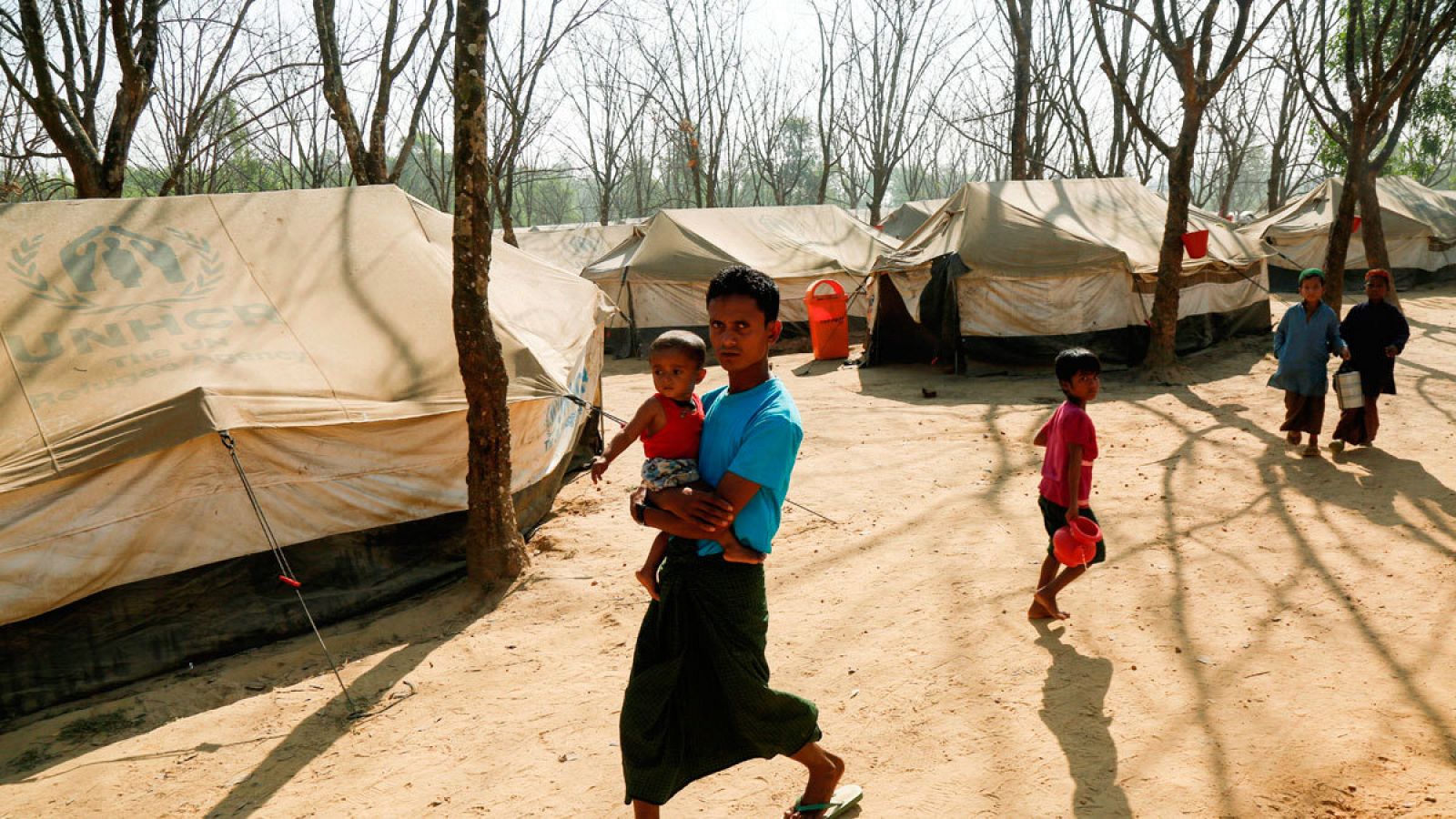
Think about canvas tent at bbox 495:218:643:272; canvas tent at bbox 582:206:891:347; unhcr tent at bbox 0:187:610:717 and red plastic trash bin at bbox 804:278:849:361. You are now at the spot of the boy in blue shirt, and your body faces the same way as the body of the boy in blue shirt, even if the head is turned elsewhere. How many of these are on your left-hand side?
0

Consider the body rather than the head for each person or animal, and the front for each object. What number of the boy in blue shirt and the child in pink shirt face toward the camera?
1

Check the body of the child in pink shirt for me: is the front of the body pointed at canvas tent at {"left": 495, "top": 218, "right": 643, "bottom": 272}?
no

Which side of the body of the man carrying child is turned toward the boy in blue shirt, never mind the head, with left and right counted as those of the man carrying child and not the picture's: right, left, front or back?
back

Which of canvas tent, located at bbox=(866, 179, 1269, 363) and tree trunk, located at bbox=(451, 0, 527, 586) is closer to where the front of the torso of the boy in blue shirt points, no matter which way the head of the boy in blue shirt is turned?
the tree trunk

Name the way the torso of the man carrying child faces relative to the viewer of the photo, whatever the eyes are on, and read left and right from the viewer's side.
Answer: facing the viewer and to the left of the viewer

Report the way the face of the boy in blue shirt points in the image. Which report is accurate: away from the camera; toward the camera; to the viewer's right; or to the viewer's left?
toward the camera

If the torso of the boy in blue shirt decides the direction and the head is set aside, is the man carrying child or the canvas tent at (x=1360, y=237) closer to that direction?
the man carrying child

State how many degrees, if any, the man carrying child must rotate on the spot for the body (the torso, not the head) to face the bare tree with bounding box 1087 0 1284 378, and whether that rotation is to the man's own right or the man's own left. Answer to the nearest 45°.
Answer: approximately 180°

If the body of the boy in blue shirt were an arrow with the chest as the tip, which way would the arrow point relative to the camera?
toward the camera

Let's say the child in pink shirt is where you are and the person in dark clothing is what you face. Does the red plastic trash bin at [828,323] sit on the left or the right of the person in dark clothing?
left

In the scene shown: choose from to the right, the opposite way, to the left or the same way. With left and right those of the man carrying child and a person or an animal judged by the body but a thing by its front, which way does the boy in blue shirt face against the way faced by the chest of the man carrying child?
the same way

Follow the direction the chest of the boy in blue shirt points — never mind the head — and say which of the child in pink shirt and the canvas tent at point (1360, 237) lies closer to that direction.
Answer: the child in pink shirt

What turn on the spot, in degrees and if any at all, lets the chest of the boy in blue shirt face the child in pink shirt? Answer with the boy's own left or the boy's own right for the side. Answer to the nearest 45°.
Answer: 0° — they already face them

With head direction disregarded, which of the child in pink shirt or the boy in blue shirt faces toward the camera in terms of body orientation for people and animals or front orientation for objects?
the boy in blue shirt
